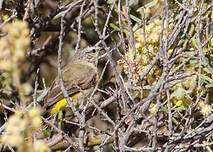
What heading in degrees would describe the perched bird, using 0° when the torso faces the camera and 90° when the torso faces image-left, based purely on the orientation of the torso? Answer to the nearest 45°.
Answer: approximately 270°

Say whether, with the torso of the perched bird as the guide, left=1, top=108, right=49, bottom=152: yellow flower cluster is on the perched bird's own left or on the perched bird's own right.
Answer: on the perched bird's own right

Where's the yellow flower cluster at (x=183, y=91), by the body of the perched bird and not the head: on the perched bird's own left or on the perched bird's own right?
on the perched bird's own right
